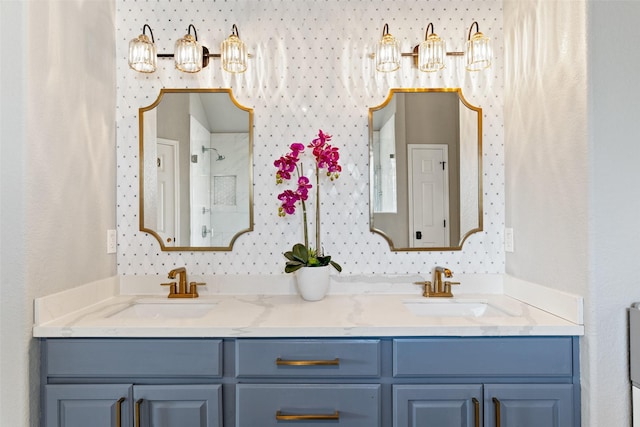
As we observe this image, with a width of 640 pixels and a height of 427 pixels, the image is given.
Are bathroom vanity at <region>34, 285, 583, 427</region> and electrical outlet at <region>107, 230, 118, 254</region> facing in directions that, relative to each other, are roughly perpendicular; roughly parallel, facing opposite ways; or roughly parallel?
roughly perpendicular

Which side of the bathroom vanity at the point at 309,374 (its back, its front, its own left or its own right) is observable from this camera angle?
front

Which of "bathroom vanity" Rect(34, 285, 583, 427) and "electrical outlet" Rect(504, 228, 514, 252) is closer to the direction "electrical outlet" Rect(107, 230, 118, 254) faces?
the electrical outlet

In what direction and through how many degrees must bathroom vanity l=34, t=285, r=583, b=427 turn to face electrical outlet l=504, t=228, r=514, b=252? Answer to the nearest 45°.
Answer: approximately 135° to its left

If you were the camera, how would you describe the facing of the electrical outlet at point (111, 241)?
facing to the right of the viewer

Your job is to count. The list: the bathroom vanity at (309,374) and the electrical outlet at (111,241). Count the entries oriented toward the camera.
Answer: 1

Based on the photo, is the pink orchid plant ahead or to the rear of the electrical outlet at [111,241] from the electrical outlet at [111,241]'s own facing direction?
ahead
